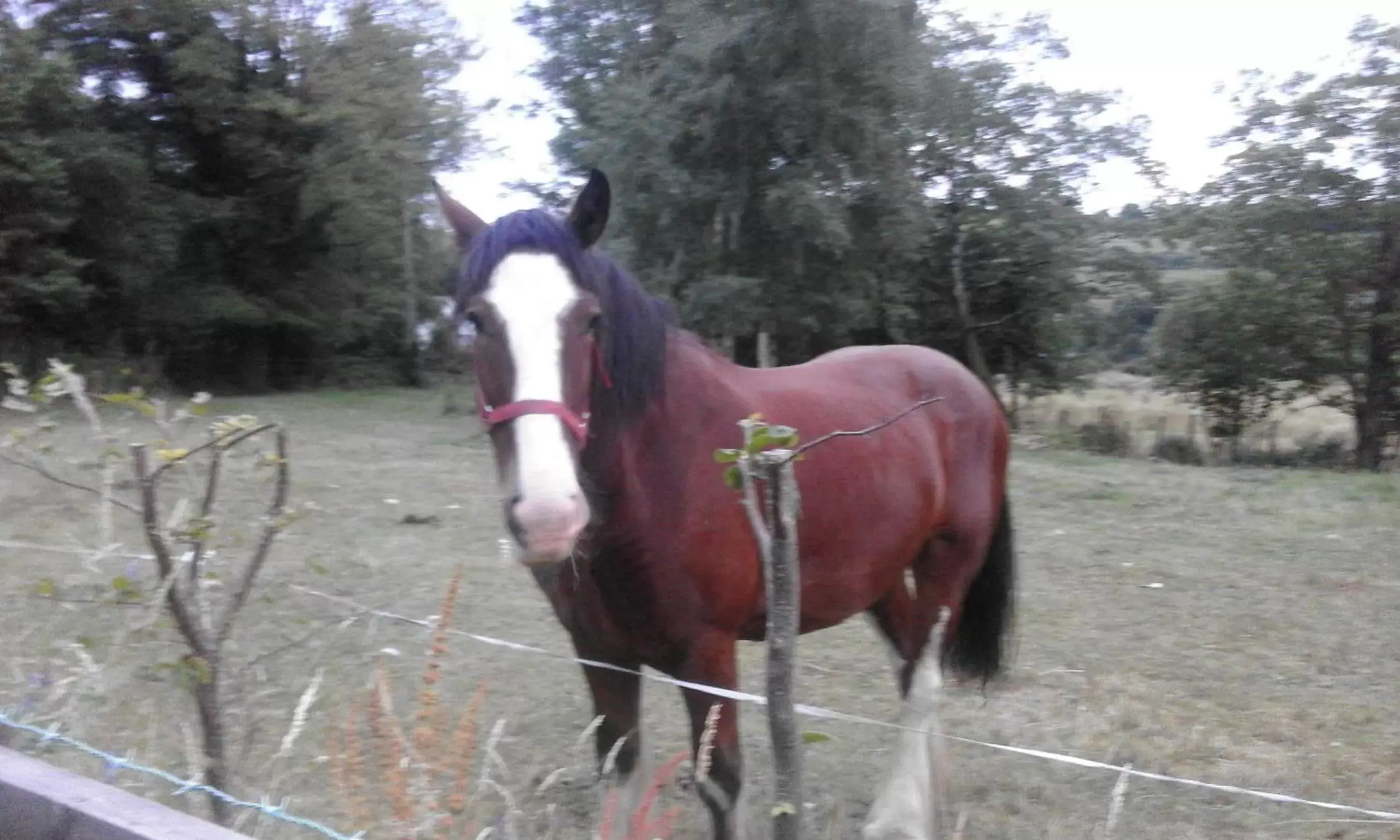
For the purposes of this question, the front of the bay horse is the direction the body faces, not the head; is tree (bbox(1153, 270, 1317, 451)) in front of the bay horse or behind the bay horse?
behind

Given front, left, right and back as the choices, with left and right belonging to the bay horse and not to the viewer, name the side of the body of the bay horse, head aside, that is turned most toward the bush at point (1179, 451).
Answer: back

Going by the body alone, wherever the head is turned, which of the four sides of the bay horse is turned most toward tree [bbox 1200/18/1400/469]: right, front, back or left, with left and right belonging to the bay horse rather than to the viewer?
back

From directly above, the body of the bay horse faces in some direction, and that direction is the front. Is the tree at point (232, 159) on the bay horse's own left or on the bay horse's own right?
on the bay horse's own right

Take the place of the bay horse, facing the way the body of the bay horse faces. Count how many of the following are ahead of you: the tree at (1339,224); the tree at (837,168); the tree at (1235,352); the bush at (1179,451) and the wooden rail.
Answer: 1

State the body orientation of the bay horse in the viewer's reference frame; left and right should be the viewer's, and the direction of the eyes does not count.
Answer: facing the viewer and to the left of the viewer

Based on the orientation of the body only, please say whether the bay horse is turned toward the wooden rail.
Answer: yes

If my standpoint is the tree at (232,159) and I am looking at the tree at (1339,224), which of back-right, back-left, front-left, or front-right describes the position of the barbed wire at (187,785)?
front-right

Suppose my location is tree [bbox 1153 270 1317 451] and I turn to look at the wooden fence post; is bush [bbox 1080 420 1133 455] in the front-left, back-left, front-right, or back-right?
front-right

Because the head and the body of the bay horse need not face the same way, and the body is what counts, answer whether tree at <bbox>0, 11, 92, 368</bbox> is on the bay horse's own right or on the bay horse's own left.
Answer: on the bay horse's own right

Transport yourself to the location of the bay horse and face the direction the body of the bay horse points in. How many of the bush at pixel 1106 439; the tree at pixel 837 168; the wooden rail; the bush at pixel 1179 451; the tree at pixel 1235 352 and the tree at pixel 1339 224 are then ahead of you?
1

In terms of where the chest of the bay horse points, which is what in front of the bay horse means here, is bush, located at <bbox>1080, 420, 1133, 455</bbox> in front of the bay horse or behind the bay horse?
behind

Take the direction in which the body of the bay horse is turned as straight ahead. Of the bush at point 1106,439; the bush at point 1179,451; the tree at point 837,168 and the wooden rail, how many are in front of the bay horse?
1

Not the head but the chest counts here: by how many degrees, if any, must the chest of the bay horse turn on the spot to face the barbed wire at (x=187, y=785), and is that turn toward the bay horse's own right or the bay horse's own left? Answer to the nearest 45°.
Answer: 0° — it already faces it

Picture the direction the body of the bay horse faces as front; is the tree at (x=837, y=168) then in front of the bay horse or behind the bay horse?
behind
